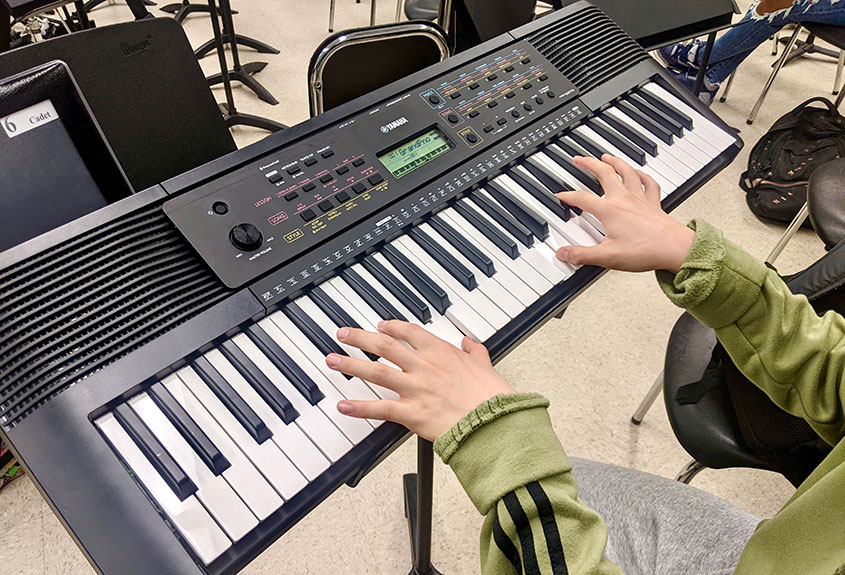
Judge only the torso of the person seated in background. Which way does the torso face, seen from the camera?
to the viewer's left

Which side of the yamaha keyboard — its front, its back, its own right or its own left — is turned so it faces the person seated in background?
left

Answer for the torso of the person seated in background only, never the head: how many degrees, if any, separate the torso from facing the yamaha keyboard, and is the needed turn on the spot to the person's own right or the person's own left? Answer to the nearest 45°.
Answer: approximately 90° to the person's own left

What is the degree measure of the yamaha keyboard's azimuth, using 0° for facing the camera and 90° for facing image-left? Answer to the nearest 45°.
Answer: approximately 315°

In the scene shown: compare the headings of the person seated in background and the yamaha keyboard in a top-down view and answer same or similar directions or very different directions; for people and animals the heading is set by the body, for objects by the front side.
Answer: very different directions

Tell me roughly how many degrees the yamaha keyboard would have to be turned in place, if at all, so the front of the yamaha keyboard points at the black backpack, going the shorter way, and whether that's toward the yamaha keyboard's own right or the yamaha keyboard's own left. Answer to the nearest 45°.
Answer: approximately 90° to the yamaha keyboard's own left

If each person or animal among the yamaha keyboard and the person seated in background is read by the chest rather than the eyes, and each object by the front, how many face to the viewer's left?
1
